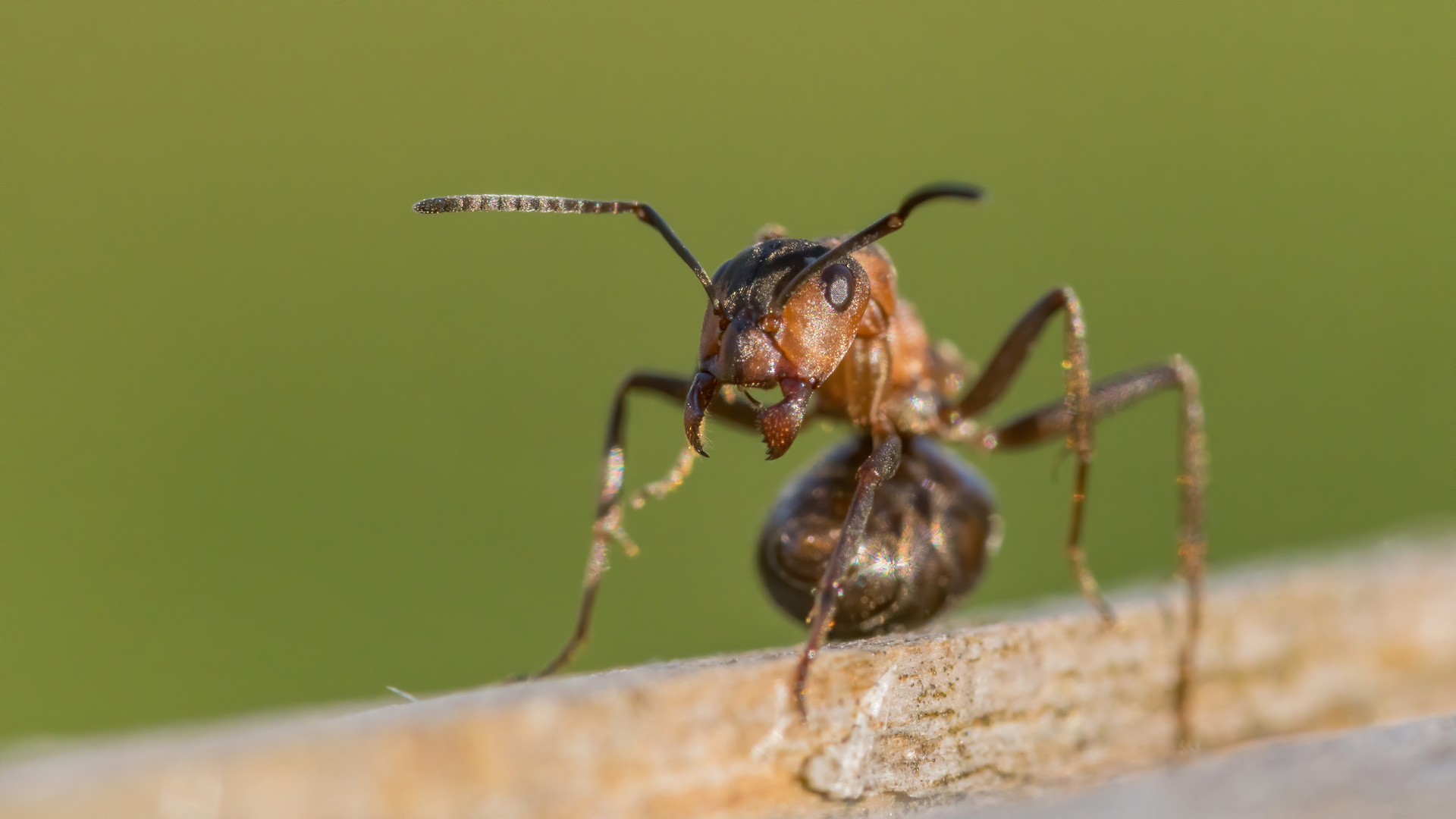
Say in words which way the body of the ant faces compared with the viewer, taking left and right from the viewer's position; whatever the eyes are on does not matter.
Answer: facing the viewer and to the left of the viewer
